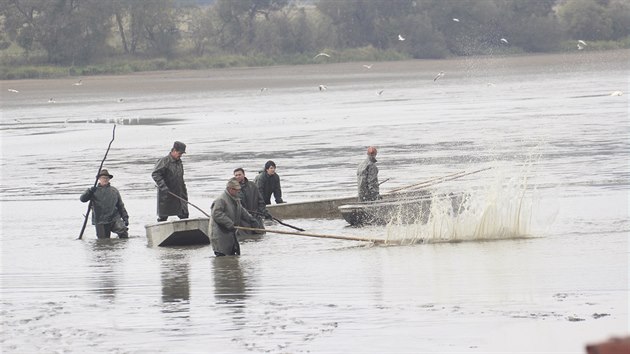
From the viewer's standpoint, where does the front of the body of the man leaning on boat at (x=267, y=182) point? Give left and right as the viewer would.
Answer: facing the viewer and to the right of the viewer

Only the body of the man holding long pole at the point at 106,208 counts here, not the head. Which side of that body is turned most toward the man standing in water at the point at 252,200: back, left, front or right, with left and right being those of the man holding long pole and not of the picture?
left

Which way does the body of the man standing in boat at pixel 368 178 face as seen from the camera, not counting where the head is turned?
to the viewer's right

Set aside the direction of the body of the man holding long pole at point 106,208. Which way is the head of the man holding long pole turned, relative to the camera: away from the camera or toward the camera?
toward the camera

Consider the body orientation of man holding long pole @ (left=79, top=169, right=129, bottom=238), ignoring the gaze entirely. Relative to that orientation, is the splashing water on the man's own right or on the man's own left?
on the man's own left

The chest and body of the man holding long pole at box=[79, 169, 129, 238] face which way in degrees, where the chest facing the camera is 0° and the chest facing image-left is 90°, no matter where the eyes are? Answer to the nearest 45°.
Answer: approximately 0°

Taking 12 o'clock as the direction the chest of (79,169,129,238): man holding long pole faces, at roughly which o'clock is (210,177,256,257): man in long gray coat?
The man in long gray coat is roughly at 11 o'clock from the man holding long pole.
